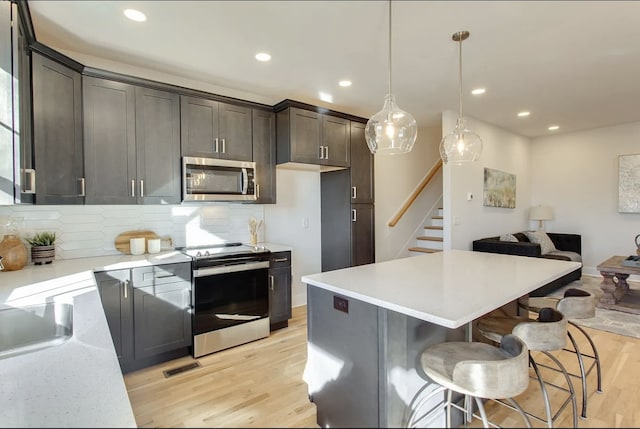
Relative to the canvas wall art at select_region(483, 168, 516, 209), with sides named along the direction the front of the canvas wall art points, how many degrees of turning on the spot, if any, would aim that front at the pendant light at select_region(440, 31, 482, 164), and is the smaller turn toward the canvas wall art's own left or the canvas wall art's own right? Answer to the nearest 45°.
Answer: approximately 45° to the canvas wall art's own right

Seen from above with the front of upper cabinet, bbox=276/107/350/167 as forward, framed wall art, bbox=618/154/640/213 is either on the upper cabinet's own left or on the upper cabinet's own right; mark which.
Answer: on the upper cabinet's own left

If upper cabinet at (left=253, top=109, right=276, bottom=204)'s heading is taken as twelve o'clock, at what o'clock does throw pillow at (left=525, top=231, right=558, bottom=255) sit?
The throw pillow is roughly at 10 o'clock from the upper cabinet.

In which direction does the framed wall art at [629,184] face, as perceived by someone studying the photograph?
facing the viewer

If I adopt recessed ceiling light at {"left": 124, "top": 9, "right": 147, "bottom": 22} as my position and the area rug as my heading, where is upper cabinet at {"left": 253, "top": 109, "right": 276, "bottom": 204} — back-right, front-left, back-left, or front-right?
front-left

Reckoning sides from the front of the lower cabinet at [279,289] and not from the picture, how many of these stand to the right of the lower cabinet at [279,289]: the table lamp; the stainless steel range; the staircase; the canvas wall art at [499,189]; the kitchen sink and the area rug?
2

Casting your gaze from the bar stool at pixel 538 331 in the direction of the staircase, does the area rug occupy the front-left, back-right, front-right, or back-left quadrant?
front-right

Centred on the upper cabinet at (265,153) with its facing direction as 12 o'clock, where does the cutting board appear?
The cutting board is roughly at 4 o'clock from the upper cabinet.

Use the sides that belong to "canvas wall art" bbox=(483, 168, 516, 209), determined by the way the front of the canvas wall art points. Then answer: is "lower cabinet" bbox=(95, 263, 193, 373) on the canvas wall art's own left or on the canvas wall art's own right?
on the canvas wall art's own right

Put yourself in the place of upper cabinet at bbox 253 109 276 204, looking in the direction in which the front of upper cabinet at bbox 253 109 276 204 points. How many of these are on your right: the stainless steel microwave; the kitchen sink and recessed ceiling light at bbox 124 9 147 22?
3

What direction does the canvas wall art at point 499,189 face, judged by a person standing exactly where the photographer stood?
facing the viewer and to the right of the viewer

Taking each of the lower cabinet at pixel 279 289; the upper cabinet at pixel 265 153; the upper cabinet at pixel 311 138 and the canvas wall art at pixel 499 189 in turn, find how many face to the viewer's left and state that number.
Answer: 0

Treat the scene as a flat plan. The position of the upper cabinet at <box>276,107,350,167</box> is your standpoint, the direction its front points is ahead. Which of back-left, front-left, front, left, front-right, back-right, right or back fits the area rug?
front-left

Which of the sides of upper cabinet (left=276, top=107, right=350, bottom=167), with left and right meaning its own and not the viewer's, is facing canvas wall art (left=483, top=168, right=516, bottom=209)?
left
